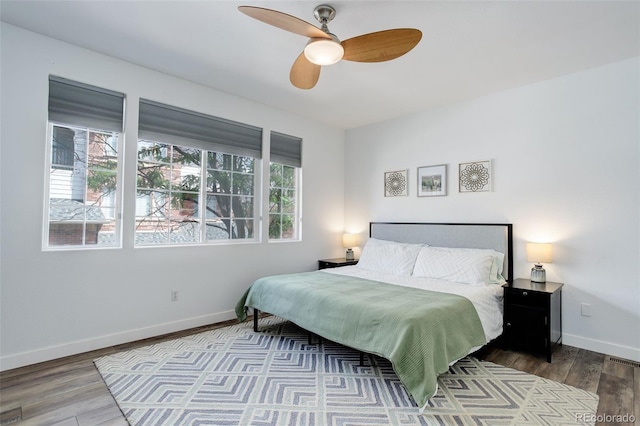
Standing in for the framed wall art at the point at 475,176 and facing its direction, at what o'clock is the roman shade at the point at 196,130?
The roman shade is roughly at 2 o'clock from the framed wall art.

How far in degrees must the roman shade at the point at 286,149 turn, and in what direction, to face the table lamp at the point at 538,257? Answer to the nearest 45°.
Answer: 0° — it already faces it

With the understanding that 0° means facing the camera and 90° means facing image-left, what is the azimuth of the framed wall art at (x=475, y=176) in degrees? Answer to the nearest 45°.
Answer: approximately 0°

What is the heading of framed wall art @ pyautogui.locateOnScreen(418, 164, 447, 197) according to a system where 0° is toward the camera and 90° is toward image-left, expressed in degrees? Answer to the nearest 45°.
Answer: approximately 45°

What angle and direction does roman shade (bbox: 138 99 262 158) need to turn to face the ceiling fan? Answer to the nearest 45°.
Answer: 0° — it already faces it

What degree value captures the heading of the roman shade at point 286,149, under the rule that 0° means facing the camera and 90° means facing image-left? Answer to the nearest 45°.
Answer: approximately 315°
